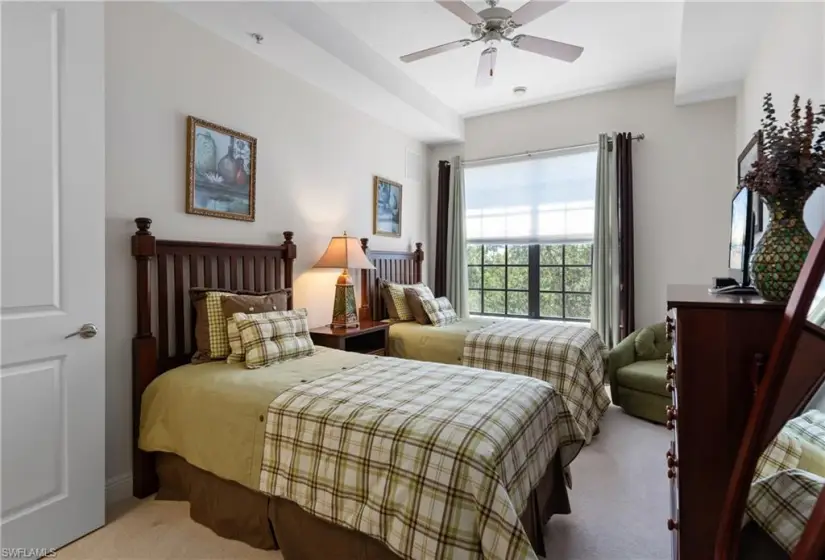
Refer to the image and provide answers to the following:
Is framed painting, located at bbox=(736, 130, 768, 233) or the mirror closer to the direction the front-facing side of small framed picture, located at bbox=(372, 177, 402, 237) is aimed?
the framed painting

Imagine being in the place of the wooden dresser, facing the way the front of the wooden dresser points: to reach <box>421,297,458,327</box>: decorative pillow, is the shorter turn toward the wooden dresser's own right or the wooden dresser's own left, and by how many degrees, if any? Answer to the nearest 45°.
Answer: approximately 45° to the wooden dresser's own right

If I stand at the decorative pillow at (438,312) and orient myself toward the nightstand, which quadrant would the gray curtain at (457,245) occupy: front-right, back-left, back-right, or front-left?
back-right

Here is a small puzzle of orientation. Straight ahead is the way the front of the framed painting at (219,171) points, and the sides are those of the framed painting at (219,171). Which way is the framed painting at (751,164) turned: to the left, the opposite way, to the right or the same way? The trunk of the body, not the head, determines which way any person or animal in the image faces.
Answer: the opposite way

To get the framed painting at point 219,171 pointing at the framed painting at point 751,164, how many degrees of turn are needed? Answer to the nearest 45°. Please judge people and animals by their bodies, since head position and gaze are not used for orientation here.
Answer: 0° — it already faces it

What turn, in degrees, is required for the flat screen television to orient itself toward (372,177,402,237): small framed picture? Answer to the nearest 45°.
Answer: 0° — it already faces it

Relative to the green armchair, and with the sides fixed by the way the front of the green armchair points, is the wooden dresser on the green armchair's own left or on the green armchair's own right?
on the green armchair's own left

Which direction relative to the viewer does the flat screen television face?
to the viewer's left

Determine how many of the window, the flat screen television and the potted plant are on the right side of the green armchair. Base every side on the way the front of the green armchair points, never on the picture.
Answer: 1

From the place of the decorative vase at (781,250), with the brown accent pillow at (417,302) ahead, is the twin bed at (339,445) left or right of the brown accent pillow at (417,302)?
left

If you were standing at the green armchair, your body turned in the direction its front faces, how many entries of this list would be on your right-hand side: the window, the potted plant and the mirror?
1

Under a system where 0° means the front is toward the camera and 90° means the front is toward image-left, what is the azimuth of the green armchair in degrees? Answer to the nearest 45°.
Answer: approximately 45°

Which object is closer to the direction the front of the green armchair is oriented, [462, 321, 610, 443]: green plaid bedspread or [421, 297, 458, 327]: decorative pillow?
the green plaid bedspread

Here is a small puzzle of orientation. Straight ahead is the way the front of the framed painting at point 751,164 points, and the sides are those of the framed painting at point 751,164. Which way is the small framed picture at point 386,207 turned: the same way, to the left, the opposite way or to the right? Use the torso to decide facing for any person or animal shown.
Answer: the opposite way

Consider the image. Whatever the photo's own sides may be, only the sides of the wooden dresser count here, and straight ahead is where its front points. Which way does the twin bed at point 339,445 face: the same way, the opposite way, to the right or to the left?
the opposite way

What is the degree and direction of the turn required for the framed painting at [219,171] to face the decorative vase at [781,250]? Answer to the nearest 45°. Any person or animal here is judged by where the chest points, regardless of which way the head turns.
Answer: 0° — it already faces it

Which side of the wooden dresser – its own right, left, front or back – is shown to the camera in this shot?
left

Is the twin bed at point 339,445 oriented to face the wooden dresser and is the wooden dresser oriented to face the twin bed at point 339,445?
yes

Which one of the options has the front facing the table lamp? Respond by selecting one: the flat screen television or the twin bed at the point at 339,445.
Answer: the flat screen television
